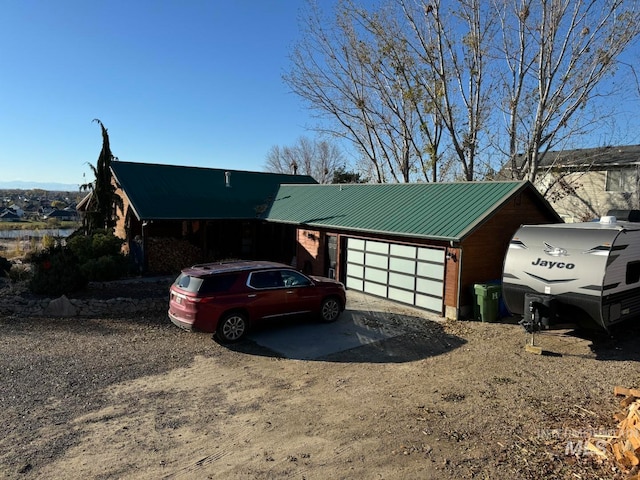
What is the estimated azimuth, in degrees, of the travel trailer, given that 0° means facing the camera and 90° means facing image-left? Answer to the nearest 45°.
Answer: approximately 45°

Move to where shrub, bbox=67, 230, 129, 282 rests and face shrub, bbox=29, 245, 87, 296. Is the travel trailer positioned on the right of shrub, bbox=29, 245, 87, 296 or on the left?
left

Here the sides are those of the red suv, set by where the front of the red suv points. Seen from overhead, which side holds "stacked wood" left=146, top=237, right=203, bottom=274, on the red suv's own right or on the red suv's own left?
on the red suv's own left

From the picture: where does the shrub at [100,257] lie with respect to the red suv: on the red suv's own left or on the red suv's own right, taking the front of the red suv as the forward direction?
on the red suv's own left

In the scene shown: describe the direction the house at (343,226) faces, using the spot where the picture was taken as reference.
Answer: facing the viewer and to the left of the viewer

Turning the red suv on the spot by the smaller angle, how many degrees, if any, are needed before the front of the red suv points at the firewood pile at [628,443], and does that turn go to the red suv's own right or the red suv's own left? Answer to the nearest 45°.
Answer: approximately 90° to the red suv's own right

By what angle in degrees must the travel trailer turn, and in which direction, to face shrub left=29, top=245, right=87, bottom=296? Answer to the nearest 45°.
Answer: approximately 45° to its right

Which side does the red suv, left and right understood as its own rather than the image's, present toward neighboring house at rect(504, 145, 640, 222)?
front

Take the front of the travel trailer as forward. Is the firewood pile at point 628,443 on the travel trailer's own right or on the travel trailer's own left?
on the travel trailer's own left

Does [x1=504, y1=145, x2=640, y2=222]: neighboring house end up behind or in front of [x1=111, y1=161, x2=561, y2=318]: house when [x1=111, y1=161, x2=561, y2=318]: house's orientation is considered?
behind
